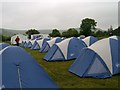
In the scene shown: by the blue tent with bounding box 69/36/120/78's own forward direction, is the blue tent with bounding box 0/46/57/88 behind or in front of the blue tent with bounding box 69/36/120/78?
in front

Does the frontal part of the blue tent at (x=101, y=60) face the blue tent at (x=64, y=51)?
no

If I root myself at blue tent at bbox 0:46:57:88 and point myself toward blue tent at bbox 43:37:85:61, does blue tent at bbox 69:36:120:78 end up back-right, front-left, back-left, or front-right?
front-right

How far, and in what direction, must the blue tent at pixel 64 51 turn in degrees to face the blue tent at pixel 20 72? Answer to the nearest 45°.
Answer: approximately 45° to its left

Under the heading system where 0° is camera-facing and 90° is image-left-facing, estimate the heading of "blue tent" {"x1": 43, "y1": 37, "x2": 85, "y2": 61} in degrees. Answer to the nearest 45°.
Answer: approximately 45°

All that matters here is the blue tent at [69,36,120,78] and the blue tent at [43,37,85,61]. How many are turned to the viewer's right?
0

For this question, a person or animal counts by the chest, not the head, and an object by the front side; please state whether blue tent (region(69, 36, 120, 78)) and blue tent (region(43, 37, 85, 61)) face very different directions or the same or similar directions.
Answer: same or similar directions

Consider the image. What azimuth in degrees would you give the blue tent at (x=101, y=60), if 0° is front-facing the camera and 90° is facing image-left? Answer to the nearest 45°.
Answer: approximately 45°

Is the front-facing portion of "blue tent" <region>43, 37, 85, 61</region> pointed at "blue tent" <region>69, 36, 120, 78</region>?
no
